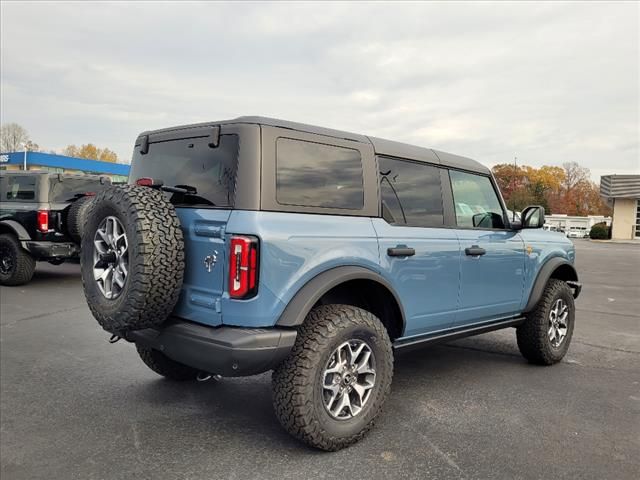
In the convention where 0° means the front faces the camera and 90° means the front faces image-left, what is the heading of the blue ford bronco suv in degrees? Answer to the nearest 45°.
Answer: approximately 225°

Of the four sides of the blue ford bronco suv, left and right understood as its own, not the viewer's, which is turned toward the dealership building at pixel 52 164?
left

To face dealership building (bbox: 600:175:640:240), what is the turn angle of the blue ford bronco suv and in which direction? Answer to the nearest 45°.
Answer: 0° — it already faces it
